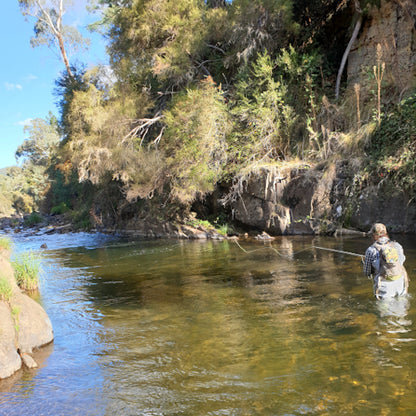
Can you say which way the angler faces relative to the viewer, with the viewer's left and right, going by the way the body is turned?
facing away from the viewer and to the left of the viewer

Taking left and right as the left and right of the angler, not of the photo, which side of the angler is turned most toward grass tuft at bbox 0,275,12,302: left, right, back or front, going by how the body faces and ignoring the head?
left

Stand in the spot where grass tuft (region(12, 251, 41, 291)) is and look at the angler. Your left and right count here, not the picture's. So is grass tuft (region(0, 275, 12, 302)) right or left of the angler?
right

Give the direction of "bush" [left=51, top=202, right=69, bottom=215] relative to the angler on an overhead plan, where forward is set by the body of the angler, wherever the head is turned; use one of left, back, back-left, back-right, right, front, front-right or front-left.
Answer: front
